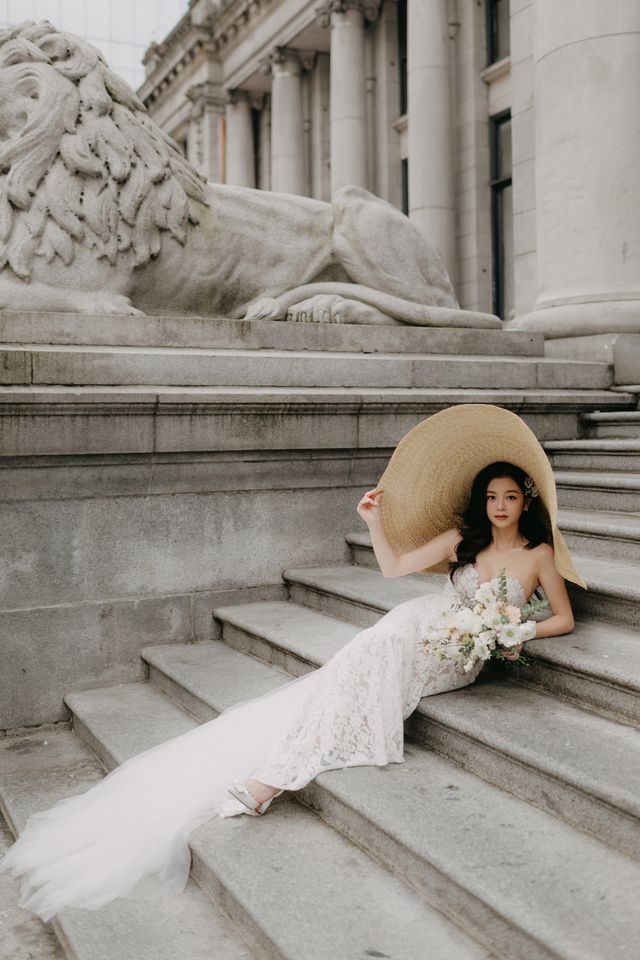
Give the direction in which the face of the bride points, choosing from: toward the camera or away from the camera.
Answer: toward the camera

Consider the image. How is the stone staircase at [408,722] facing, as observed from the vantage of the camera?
facing the viewer and to the left of the viewer

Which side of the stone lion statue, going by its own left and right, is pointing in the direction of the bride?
left

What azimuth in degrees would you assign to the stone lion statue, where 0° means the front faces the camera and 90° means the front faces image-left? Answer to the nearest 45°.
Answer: approximately 90°
